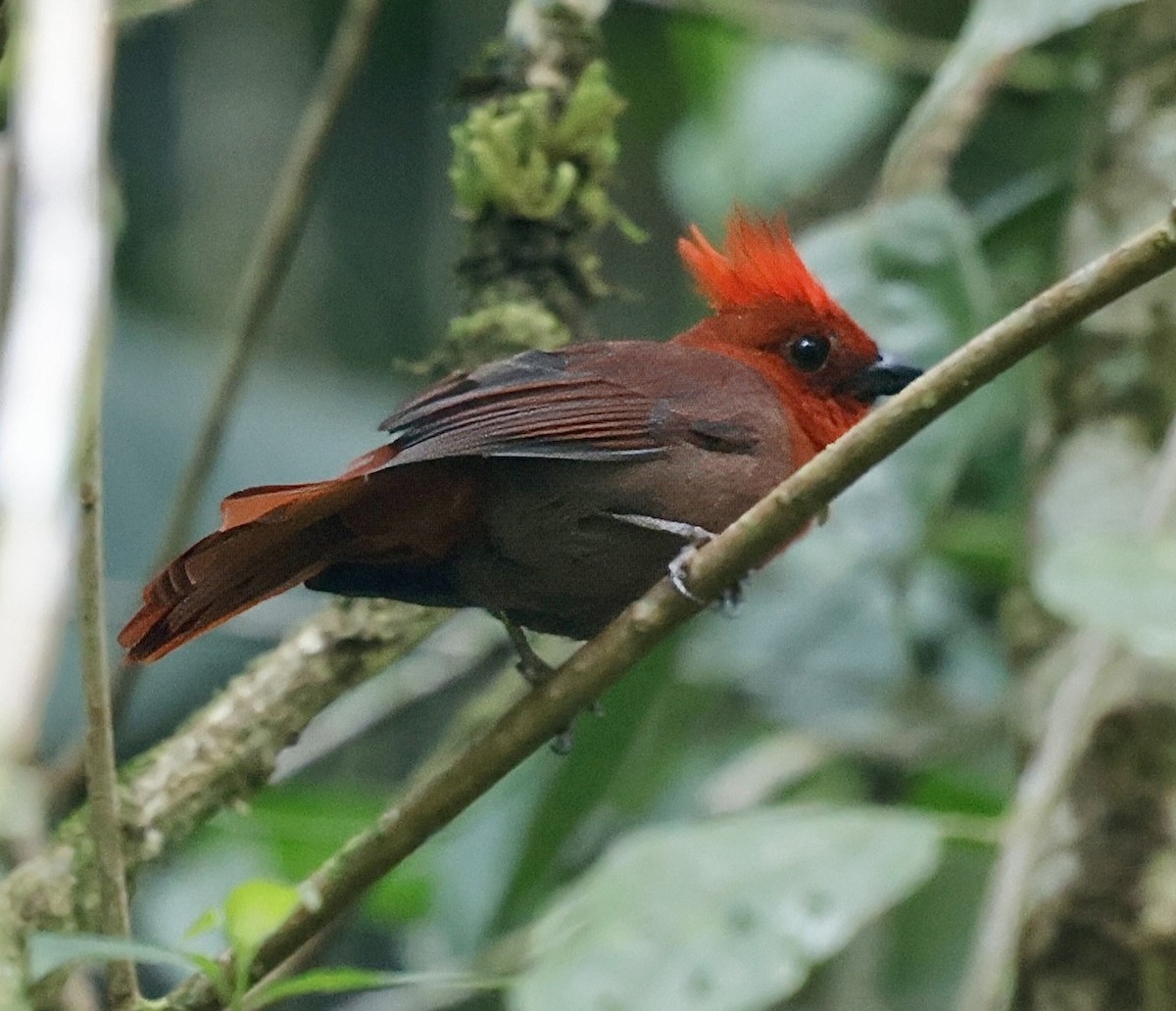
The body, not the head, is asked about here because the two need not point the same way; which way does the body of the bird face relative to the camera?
to the viewer's right

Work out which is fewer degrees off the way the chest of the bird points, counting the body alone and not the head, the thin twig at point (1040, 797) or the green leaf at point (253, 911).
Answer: the thin twig

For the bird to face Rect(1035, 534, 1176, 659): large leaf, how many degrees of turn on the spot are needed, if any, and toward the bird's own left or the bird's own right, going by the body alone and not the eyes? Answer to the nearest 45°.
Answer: approximately 45° to the bird's own left

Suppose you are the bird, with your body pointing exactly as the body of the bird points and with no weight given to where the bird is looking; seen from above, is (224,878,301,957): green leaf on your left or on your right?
on your right
